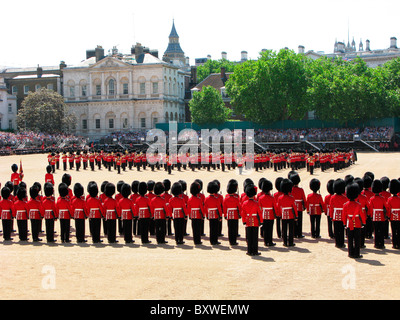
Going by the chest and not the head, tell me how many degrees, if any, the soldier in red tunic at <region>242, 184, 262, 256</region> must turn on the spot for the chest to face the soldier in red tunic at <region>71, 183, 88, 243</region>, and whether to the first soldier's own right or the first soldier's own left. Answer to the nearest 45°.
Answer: approximately 90° to the first soldier's own left

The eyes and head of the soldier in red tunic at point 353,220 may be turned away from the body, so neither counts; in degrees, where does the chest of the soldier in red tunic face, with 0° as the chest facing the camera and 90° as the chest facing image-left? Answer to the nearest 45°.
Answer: approximately 180°

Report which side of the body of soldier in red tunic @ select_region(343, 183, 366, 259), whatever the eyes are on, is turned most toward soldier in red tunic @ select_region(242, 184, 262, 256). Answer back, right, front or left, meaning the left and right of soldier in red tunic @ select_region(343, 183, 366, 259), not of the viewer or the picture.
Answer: left

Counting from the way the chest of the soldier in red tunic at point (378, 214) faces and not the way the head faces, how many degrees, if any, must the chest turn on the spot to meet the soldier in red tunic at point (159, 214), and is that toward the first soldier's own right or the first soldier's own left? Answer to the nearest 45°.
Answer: approximately 90° to the first soldier's own left

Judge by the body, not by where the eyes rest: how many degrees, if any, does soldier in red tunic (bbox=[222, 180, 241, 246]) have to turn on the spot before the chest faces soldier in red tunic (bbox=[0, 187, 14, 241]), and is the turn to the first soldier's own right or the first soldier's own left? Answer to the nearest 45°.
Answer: approximately 90° to the first soldier's own left

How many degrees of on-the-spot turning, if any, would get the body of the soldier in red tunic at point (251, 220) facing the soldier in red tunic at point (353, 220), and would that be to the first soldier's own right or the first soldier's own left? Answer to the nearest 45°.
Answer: approximately 90° to the first soldier's own right

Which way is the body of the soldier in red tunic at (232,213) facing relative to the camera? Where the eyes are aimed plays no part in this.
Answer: away from the camera

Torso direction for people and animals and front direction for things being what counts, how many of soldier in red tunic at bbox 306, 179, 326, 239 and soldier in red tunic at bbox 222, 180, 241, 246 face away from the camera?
2

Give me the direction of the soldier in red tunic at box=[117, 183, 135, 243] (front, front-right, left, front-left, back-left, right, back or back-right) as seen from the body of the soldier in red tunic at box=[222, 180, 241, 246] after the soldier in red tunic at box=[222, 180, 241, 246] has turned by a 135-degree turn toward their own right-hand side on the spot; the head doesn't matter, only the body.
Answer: back-right

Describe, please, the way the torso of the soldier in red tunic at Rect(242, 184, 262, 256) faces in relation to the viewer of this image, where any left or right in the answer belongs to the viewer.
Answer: facing away from the viewer

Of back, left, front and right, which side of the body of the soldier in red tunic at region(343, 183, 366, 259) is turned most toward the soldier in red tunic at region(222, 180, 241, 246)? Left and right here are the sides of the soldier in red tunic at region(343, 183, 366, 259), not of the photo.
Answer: left

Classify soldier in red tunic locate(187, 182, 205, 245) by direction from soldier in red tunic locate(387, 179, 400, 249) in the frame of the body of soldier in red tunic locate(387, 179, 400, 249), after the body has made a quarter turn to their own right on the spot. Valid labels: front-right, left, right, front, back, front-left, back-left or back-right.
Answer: back
